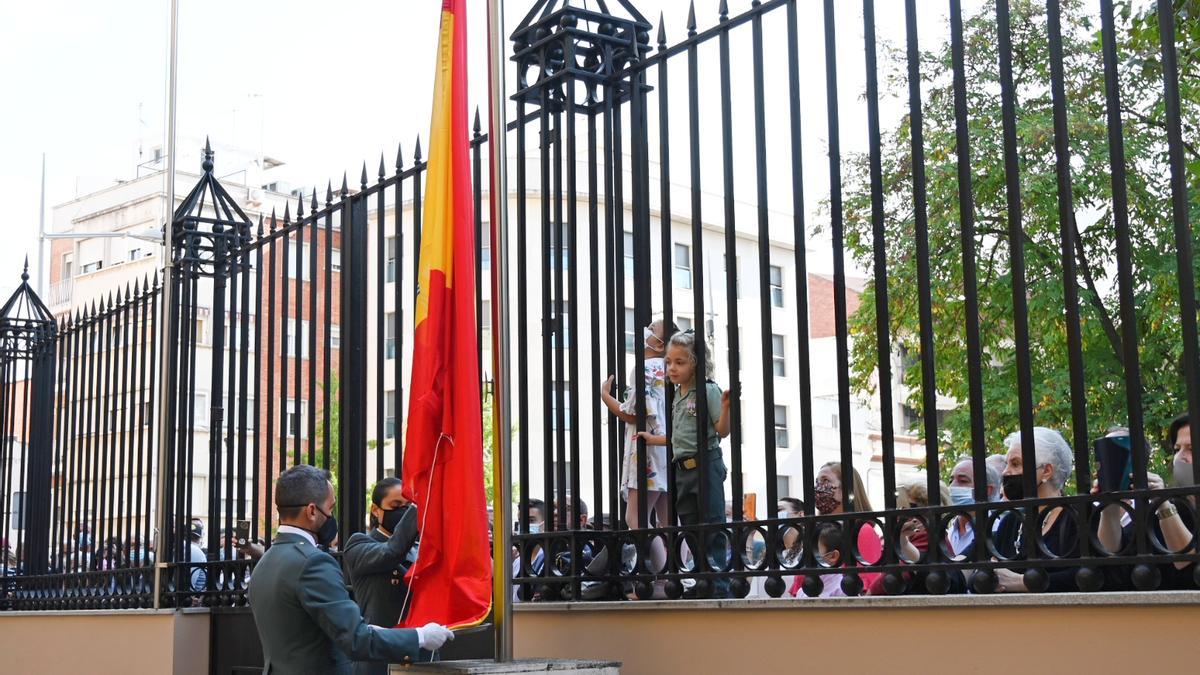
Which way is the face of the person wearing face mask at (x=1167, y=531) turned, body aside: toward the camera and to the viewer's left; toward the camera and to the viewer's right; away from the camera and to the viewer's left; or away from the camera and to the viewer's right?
toward the camera and to the viewer's left

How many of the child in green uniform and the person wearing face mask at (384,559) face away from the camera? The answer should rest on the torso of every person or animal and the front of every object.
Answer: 0

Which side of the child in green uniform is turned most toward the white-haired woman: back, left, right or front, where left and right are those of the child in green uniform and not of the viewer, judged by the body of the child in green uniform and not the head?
left

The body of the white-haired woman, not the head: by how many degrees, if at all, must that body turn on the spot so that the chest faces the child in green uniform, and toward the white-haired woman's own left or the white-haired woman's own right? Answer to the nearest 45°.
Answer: approximately 90° to the white-haired woman's own right

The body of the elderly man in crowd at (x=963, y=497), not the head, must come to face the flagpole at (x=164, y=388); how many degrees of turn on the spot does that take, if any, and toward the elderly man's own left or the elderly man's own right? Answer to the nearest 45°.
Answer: approximately 90° to the elderly man's own right

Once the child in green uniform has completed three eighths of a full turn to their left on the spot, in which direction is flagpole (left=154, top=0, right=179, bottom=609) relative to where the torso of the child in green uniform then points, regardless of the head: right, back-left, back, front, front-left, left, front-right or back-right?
back-left

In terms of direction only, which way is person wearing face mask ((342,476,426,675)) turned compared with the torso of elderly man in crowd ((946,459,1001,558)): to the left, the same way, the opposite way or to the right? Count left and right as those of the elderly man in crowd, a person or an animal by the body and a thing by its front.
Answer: to the left

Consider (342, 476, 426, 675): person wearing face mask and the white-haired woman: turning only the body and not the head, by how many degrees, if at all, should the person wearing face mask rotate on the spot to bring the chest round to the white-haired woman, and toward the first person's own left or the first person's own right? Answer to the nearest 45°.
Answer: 0° — they already face them

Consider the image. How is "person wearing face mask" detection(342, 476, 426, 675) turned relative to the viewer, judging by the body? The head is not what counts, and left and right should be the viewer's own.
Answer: facing the viewer and to the right of the viewer
